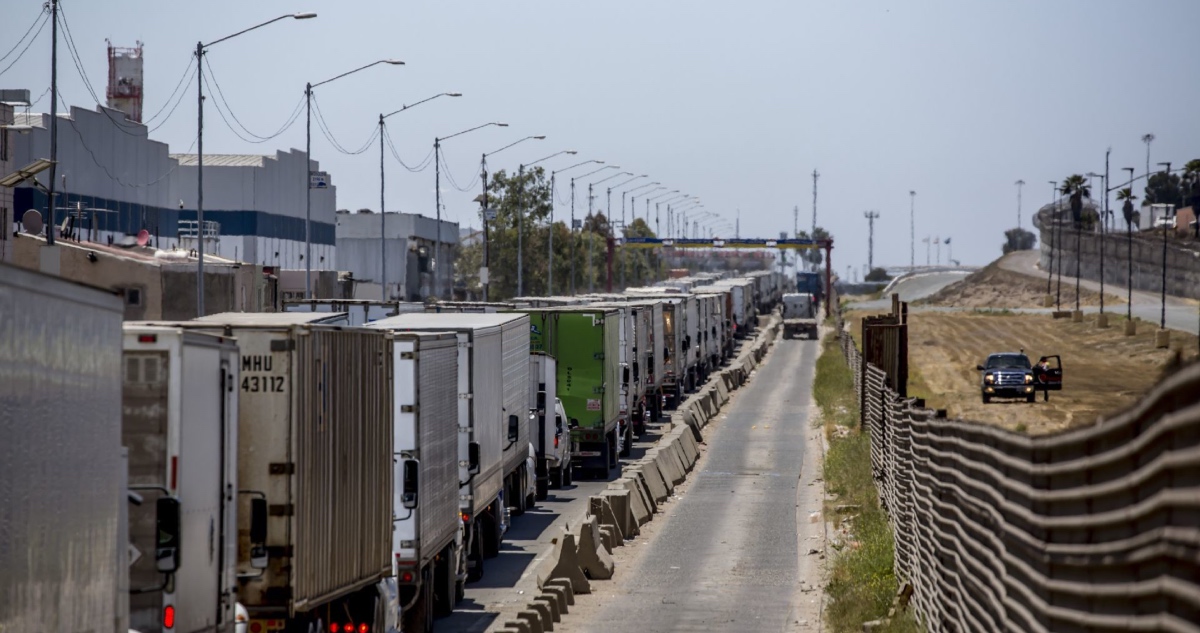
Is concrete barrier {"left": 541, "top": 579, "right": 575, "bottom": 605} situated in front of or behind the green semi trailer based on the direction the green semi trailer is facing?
behind

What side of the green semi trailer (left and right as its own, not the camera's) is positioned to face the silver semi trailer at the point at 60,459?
back

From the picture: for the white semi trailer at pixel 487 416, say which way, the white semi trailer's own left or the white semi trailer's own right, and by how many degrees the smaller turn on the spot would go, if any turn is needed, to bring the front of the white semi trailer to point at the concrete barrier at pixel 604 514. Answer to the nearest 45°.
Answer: approximately 45° to the white semi trailer's own right

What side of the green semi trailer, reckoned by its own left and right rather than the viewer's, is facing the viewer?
back

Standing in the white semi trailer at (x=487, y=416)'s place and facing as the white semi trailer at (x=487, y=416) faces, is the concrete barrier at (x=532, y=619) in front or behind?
behind

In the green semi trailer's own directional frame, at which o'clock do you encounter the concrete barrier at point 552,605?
The concrete barrier is roughly at 6 o'clock from the green semi trailer.

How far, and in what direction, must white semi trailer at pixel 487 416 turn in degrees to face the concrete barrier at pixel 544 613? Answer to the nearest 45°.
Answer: approximately 180°

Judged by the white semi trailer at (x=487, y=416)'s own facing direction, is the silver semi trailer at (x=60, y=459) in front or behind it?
behind

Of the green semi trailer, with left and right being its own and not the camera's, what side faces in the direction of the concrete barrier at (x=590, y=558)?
back

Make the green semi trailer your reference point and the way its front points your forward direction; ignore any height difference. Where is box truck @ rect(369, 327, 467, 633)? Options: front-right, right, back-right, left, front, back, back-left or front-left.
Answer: back

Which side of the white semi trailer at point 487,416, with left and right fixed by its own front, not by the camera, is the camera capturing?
back

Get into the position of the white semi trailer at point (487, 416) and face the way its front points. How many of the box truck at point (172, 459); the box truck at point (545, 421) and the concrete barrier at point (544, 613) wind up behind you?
2

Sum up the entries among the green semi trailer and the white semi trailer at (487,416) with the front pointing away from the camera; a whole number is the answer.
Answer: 2
